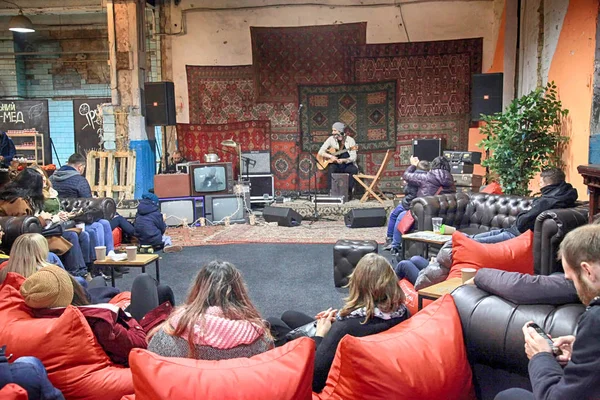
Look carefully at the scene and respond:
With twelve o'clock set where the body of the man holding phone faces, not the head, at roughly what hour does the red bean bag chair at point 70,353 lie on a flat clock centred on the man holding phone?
The red bean bag chair is roughly at 12 o'clock from the man holding phone.

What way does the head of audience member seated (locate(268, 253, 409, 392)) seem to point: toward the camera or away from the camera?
away from the camera

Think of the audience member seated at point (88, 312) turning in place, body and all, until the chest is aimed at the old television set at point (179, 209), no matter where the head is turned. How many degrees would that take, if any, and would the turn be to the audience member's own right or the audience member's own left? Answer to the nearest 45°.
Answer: approximately 45° to the audience member's own left

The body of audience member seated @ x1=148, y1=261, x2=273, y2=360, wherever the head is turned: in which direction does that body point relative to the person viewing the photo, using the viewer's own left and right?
facing away from the viewer

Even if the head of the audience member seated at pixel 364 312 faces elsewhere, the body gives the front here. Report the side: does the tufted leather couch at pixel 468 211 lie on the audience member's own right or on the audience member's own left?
on the audience member's own right

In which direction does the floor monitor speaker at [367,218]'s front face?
away from the camera

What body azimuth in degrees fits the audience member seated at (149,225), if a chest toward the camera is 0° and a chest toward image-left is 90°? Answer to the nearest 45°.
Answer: approximately 225°

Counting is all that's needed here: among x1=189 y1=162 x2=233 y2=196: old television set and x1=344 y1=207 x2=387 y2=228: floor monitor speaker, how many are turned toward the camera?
1

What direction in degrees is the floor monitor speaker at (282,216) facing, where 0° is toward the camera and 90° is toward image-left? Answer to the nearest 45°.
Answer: approximately 225°

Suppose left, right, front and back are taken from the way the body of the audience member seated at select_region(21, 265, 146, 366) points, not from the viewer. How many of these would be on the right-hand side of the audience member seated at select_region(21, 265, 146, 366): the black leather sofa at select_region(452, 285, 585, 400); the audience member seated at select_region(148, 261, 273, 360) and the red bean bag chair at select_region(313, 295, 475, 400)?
3

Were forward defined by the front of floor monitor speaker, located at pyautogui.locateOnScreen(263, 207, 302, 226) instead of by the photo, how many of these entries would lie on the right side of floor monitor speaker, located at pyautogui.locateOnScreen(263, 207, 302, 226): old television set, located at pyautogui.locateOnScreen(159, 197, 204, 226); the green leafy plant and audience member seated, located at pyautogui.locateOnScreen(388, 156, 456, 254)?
2
